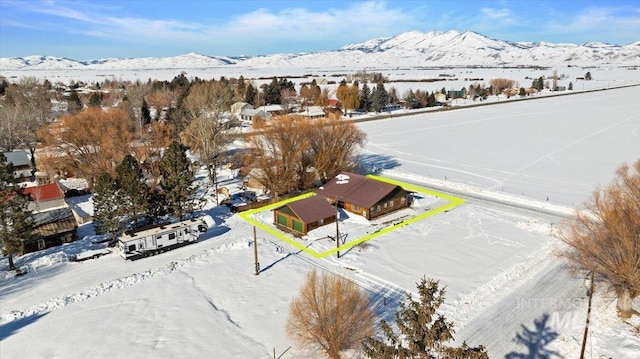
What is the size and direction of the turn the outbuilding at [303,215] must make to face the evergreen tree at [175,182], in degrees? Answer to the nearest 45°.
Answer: approximately 45° to its right

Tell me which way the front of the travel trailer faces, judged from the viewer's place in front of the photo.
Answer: facing away from the viewer and to the right of the viewer

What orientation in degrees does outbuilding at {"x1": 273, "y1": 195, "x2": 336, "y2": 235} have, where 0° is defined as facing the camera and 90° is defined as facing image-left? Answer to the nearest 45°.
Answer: approximately 45°

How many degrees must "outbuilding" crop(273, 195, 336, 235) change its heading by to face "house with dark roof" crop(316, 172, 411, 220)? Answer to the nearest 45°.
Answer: approximately 180°

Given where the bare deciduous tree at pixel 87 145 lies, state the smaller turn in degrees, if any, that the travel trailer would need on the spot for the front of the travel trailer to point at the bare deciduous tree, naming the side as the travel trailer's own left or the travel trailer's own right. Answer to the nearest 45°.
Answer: approximately 45° to the travel trailer's own left

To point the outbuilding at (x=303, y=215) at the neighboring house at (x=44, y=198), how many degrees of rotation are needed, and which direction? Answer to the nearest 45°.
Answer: approximately 45° to its right

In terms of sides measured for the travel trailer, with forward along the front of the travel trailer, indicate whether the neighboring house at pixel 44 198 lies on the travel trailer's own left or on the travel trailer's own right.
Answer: on the travel trailer's own left

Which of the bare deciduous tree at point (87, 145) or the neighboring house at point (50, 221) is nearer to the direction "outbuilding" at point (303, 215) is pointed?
the neighboring house

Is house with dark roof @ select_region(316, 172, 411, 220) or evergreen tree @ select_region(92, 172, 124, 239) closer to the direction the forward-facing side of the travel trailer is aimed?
the house with dark roof

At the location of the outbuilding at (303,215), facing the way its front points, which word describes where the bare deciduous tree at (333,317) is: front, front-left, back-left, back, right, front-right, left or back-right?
front-left

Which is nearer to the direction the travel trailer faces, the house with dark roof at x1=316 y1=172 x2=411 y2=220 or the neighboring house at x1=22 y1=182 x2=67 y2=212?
the house with dark roof

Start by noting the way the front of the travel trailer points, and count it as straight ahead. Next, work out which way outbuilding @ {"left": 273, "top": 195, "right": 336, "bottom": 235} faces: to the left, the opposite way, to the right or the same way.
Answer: the opposite way
